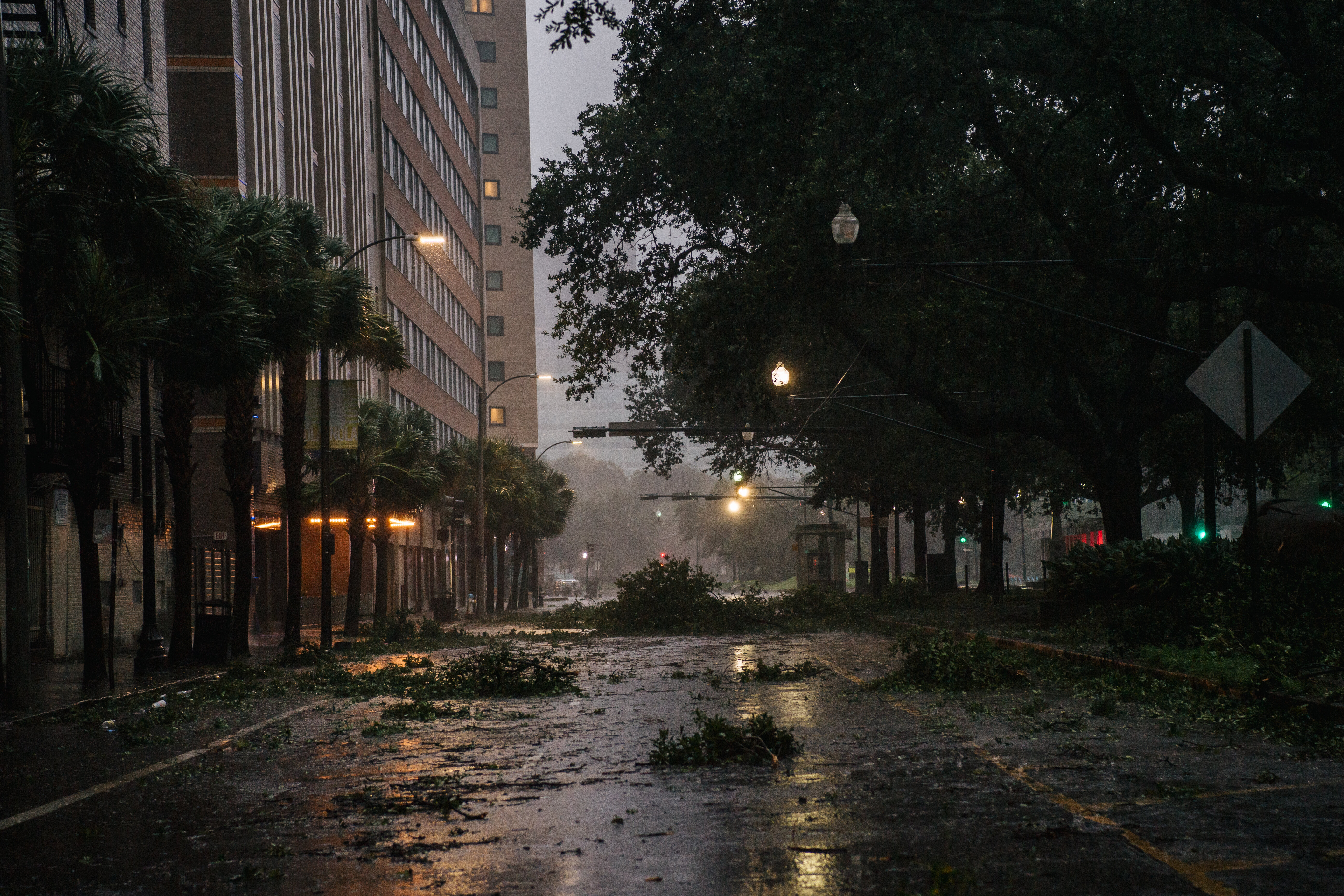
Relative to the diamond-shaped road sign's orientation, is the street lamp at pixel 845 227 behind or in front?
in front

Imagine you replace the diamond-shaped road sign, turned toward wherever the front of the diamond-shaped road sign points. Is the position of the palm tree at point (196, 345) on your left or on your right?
on your left

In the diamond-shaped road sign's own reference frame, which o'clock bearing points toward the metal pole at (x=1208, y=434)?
The metal pole is roughly at 12 o'clock from the diamond-shaped road sign.

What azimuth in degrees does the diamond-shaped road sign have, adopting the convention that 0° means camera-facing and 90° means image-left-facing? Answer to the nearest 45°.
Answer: approximately 180°

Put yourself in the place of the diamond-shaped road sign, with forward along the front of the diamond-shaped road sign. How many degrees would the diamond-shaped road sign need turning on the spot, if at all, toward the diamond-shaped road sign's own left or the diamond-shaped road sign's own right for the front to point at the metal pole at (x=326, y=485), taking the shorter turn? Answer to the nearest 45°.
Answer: approximately 45° to the diamond-shaped road sign's own left

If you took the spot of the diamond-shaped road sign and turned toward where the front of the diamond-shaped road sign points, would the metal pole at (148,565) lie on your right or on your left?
on your left

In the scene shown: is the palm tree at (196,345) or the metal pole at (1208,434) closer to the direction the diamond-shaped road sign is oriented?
the metal pole
